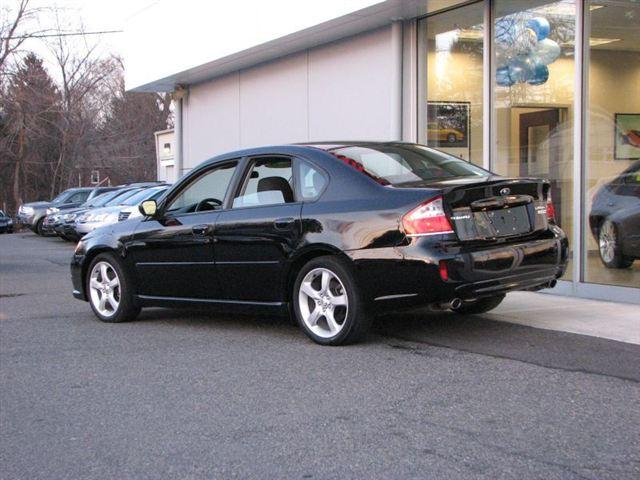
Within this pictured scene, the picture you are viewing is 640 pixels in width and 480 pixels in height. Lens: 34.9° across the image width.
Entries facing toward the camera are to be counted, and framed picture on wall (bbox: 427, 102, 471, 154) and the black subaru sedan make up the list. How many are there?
1

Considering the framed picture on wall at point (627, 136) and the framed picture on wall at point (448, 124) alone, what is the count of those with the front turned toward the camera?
2

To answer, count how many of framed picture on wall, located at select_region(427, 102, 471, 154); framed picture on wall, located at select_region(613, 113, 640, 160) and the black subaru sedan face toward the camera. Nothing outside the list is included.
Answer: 2

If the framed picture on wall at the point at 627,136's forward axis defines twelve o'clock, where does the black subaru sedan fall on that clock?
The black subaru sedan is roughly at 1 o'clock from the framed picture on wall.

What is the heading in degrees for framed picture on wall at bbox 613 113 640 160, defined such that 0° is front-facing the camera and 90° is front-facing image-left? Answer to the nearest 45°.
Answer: approximately 0°

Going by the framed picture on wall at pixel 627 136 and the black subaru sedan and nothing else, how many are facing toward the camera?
1

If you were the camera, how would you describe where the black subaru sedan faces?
facing away from the viewer and to the left of the viewer

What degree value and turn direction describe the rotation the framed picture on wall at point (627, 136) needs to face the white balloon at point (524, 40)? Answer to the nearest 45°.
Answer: approximately 45° to its right

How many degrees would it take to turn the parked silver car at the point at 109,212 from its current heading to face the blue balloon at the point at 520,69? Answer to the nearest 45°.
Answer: approximately 90° to its left

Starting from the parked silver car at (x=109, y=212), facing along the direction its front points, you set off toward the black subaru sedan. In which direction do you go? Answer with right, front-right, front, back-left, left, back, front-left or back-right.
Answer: front-left
